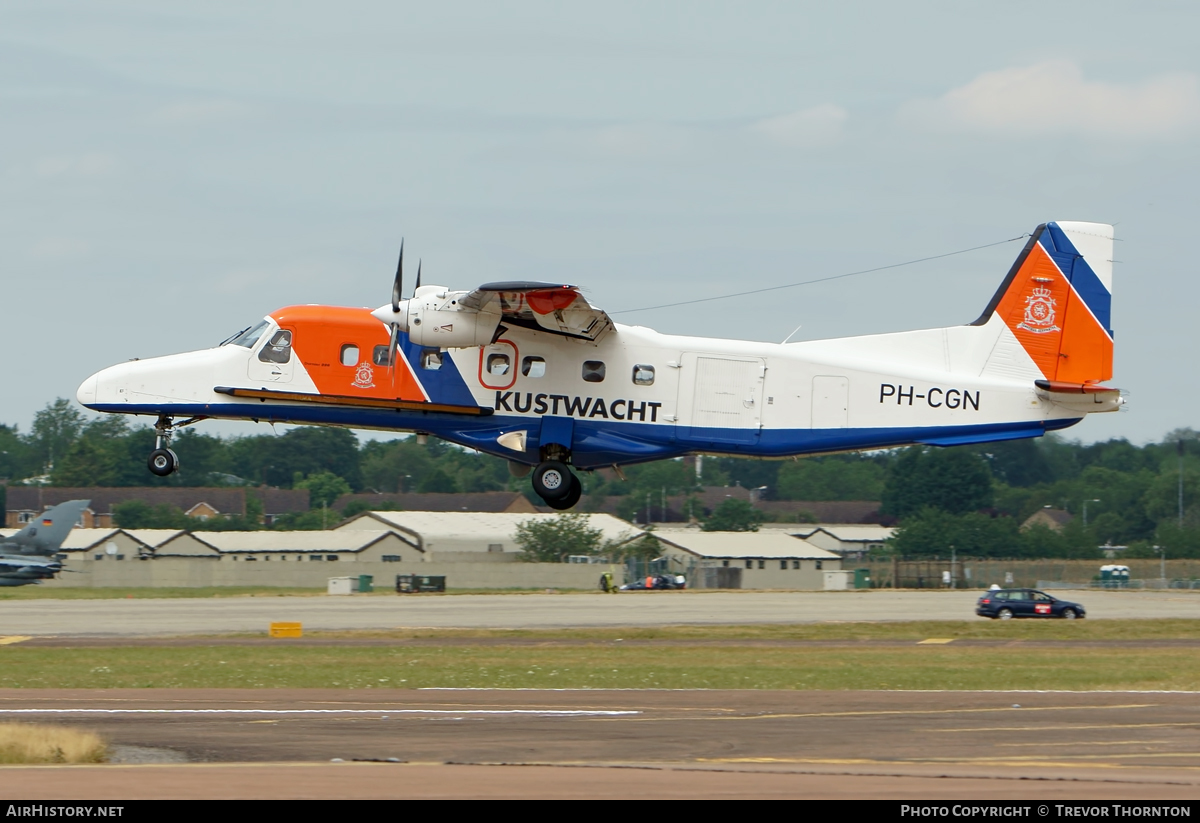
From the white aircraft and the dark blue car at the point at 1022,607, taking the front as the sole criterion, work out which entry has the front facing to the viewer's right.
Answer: the dark blue car

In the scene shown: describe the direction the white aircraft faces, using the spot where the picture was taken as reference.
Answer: facing to the left of the viewer

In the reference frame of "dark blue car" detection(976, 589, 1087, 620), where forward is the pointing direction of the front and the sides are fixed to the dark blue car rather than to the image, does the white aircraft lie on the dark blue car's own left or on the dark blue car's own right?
on the dark blue car's own right

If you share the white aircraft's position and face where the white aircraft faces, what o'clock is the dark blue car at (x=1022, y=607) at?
The dark blue car is roughly at 4 o'clock from the white aircraft.

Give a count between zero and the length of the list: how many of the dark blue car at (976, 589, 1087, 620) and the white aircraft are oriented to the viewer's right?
1

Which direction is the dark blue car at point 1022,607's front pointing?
to the viewer's right

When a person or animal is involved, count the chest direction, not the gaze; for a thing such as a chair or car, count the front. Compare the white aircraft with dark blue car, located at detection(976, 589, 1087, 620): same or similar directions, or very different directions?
very different directions
